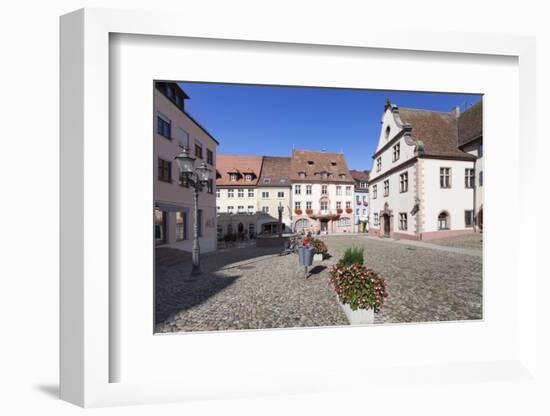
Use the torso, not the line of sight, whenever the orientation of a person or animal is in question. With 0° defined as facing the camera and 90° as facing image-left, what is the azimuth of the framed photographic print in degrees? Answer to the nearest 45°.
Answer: approximately 315°
